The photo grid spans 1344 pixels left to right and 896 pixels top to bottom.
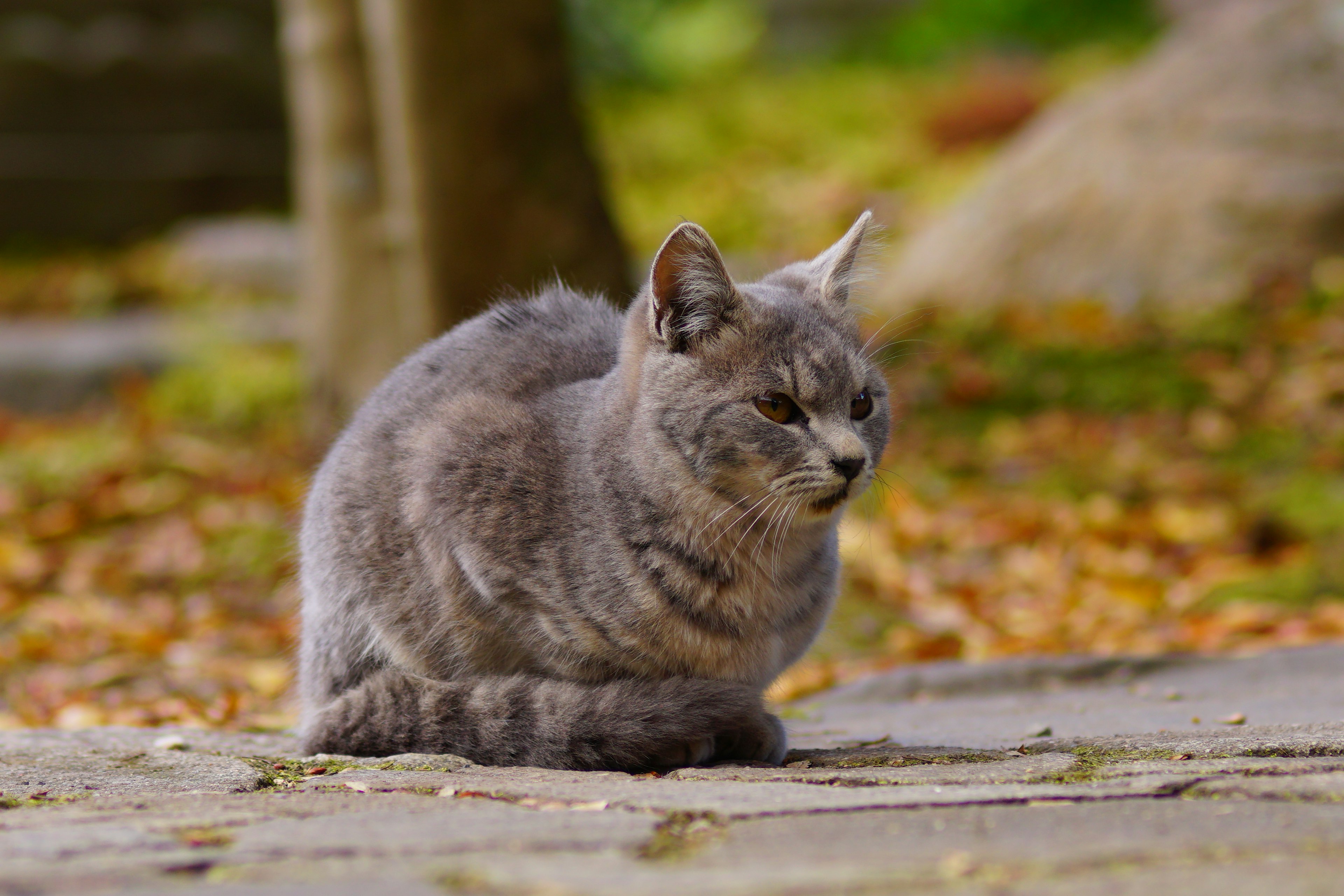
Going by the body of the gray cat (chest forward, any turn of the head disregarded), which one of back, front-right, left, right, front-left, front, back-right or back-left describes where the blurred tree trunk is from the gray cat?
back-left

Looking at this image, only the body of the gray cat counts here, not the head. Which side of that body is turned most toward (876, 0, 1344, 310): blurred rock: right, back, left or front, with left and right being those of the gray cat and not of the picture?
left

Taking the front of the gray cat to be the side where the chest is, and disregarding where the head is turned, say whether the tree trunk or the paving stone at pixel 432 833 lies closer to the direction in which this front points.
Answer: the paving stone

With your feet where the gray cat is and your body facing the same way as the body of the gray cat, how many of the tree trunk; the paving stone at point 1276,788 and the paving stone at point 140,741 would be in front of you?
1

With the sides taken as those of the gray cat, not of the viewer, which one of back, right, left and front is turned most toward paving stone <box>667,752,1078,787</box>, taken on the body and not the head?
front

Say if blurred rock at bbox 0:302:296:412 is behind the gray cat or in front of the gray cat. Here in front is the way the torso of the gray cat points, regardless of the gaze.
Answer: behind

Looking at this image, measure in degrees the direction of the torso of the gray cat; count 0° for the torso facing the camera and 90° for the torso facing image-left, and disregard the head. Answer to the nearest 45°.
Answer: approximately 315°

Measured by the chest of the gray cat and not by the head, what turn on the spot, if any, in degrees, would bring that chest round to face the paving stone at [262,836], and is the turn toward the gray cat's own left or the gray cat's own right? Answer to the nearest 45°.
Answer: approximately 90° to the gray cat's own right

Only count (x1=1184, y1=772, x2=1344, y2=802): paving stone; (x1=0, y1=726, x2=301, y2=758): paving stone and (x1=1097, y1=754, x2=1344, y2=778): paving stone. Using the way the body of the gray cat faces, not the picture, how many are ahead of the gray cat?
2

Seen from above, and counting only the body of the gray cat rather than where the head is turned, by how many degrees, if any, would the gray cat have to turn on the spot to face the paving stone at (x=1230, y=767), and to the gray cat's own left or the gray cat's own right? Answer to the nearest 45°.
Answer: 0° — it already faces it

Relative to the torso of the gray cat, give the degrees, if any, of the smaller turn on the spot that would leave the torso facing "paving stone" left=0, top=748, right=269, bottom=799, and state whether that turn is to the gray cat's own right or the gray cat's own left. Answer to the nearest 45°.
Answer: approximately 135° to the gray cat's own right

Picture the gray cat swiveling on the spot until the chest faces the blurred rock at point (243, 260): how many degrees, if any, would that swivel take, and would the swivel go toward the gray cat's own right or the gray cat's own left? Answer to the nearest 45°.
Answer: approximately 135° to the gray cat's own left

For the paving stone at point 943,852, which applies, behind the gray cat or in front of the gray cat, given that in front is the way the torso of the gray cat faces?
in front
